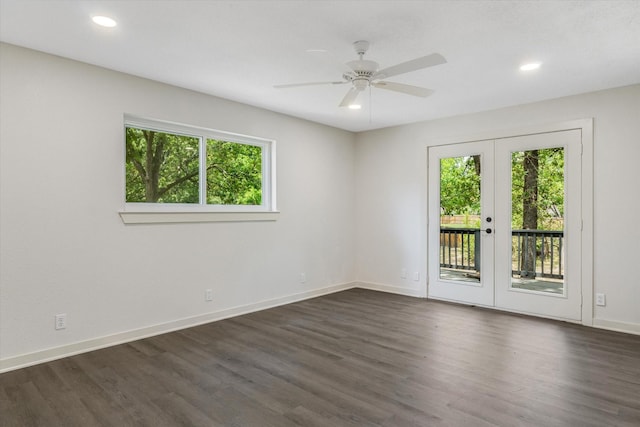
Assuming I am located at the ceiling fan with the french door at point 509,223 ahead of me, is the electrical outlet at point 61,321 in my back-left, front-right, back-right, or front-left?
back-left

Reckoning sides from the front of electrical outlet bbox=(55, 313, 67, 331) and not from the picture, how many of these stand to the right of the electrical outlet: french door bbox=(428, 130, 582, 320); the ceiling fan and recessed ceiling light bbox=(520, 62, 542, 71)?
0

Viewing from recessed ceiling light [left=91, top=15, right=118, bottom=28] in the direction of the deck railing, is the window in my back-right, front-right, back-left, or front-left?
front-left

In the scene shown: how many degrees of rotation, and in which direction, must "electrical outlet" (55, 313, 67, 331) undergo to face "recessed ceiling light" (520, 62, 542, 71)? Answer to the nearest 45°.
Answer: approximately 45° to its left

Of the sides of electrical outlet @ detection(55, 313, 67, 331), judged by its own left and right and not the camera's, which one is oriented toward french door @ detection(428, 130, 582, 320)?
left

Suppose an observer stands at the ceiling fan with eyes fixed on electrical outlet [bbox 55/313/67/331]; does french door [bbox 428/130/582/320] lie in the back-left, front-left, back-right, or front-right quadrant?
back-right

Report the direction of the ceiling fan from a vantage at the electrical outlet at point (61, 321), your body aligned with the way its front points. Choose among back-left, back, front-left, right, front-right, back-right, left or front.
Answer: front-left

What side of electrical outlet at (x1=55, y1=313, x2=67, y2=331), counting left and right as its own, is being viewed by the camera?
front

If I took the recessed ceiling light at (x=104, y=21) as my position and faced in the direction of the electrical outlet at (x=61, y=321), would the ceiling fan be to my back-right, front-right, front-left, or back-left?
back-right

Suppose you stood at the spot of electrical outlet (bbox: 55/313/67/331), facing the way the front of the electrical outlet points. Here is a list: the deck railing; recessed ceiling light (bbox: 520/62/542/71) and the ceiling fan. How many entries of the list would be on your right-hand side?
0

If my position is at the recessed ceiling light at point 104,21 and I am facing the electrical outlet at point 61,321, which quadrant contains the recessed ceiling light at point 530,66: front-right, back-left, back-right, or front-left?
back-right

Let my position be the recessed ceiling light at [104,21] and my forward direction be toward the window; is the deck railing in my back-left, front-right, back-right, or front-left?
front-right

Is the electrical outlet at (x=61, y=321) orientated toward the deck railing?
no
